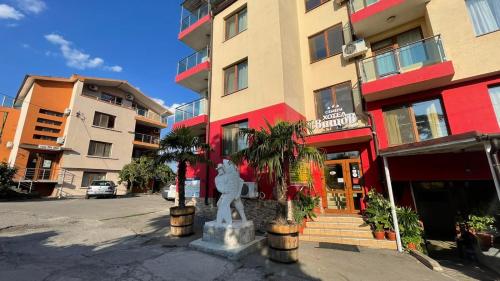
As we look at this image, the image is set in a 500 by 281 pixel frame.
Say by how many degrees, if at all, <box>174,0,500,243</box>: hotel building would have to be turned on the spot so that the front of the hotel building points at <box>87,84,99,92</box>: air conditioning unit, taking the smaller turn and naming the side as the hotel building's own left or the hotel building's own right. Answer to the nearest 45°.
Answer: approximately 45° to the hotel building's own right

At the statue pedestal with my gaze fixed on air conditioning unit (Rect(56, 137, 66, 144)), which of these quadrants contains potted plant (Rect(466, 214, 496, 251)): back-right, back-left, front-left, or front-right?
back-right

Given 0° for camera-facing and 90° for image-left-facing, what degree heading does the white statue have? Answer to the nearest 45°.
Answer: approximately 45°

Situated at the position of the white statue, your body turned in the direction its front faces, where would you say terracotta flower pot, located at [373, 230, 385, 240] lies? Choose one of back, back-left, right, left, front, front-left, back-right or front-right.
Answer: back-left

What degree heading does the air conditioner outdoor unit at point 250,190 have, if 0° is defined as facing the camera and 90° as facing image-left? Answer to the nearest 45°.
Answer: approximately 45°

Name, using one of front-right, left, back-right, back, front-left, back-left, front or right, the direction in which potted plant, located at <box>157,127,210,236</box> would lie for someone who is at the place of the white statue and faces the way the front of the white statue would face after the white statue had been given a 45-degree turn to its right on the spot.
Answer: front-right

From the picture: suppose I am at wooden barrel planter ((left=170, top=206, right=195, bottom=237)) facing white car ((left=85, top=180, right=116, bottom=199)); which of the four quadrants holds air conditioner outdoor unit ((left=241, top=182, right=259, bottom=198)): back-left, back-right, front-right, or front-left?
front-right

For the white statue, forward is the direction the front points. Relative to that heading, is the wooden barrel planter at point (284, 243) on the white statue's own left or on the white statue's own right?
on the white statue's own left

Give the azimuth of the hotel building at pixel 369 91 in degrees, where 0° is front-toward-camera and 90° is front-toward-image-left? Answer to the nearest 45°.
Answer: approximately 45°

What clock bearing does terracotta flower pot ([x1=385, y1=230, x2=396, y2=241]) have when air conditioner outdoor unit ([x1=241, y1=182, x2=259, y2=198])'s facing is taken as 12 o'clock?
The terracotta flower pot is roughly at 8 o'clock from the air conditioner outdoor unit.
